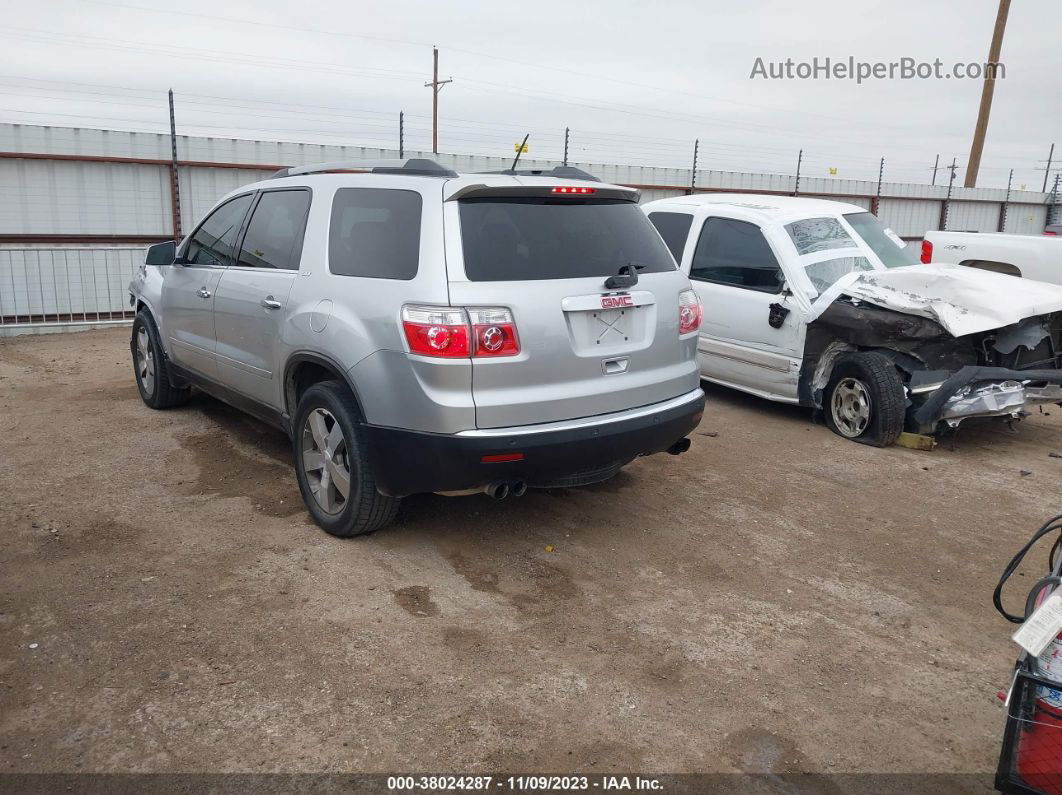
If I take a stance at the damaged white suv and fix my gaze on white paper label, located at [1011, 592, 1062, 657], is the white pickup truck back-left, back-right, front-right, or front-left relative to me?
back-left

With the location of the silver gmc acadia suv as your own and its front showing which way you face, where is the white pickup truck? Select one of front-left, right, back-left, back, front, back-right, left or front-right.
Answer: right

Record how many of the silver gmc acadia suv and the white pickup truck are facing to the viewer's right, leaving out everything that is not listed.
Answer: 1

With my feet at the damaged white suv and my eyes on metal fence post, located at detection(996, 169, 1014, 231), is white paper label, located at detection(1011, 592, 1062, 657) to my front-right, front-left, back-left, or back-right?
back-right

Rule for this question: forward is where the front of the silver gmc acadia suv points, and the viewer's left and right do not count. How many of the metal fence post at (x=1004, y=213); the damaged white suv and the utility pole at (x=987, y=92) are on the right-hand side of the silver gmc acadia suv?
3

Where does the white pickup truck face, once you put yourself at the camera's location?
facing to the right of the viewer

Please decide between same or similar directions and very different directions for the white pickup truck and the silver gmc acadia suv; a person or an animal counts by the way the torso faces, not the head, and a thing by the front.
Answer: very different directions

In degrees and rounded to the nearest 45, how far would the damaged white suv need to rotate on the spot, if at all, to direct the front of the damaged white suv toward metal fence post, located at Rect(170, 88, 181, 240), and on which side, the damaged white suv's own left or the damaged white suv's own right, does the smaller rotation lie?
approximately 135° to the damaged white suv's own right

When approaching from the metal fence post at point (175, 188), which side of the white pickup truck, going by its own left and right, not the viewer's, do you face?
back

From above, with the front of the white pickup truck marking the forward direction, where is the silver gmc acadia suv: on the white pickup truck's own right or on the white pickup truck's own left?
on the white pickup truck's own right

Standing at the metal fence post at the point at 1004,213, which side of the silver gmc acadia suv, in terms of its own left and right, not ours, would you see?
right

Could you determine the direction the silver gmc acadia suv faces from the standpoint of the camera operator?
facing away from the viewer and to the left of the viewer

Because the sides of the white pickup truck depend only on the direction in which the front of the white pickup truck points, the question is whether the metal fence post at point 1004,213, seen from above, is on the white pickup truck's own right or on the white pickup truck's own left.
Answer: on the white pickup truck's own left

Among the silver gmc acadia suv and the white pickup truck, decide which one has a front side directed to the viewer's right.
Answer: the white pickup truck

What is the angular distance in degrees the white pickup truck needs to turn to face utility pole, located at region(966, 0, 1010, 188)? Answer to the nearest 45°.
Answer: approximately 90° to its left
